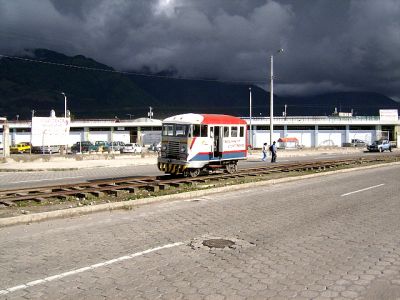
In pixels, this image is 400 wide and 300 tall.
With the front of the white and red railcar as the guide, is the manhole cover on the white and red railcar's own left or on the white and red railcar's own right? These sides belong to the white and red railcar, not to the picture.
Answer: on the white and red railcar's own left

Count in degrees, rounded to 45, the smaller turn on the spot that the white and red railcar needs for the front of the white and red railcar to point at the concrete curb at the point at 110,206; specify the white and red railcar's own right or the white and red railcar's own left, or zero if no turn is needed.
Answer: approximately 45° to the white and red railcar's own left

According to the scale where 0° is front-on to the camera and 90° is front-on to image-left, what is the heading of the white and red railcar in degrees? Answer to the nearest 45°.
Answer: approximately 45°

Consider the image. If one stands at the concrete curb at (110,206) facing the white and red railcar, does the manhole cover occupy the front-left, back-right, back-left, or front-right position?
back-right
